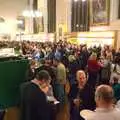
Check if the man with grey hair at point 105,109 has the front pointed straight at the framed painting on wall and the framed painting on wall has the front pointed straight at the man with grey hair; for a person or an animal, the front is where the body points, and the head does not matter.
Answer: yes

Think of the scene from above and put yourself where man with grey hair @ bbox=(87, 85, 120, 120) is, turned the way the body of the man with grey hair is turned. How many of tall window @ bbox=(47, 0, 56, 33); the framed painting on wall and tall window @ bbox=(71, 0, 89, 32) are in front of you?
3

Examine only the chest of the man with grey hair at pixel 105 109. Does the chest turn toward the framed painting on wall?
yes

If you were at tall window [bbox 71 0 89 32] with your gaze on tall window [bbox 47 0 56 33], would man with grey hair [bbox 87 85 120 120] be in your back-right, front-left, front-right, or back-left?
back-left

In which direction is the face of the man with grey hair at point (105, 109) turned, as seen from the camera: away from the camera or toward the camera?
away from the camera

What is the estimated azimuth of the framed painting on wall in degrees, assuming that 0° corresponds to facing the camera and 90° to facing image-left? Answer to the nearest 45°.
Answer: approximately 0°

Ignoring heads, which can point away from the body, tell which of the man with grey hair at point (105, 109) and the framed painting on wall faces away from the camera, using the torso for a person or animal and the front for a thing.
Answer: the man with grey hair

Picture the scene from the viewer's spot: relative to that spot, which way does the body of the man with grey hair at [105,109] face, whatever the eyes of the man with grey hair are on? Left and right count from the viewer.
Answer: facing away from the viewer

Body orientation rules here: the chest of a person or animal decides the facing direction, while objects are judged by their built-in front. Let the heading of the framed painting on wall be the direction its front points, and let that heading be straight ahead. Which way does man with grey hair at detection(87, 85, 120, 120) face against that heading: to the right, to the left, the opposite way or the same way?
the opposite way

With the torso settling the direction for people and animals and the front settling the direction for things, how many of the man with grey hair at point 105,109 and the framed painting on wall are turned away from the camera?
1

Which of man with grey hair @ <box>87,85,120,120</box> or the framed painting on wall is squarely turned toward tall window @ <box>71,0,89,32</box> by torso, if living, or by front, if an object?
the man with grey hair

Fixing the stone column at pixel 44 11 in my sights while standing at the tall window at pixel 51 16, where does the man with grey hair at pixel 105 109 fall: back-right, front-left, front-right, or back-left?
back-left

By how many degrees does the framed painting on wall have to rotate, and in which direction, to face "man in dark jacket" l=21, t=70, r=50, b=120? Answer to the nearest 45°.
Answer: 0° — it already faces them
